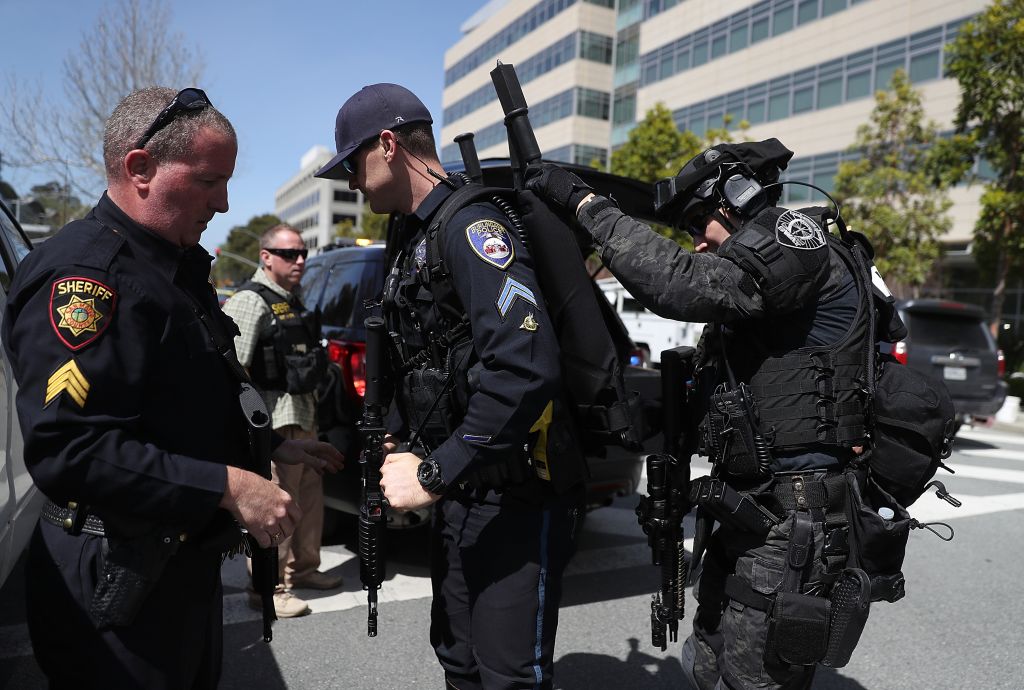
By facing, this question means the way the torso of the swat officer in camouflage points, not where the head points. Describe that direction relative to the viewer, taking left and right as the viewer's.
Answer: facing to the left of the viewer

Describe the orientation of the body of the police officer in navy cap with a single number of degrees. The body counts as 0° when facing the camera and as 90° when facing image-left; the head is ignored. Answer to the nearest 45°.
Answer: approximately 90°

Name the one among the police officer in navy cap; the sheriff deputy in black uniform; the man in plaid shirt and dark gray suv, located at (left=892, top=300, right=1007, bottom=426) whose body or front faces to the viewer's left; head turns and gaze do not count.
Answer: the police officer in navy cap

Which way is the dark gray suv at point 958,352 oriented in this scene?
away from the camera

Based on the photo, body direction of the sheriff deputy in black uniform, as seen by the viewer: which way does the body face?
to the viewer's right

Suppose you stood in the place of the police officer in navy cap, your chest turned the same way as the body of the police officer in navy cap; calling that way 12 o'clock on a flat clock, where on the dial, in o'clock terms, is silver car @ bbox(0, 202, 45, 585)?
The silver car is roughly at 1 o'clock from the police officer in navy cap.

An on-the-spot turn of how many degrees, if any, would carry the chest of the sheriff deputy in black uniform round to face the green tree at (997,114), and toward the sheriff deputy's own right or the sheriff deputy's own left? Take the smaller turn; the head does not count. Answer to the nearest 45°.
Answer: approximately 45° to the sheriff deputy's own left

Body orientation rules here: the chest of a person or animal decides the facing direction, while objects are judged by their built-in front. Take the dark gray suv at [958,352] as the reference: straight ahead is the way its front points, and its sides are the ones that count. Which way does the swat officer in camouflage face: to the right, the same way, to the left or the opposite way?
to the left

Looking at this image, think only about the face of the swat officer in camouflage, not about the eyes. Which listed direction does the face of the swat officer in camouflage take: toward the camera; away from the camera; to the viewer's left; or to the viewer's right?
to the viewer's left

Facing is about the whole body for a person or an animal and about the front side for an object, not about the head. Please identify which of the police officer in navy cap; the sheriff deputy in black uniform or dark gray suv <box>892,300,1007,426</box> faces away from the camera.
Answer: the dark gray suv

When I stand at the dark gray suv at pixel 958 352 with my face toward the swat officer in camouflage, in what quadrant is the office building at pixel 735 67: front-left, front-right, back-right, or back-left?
back-right

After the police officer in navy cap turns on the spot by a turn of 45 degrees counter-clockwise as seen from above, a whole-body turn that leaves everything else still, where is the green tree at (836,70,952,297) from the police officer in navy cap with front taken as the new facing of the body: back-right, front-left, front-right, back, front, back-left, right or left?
back

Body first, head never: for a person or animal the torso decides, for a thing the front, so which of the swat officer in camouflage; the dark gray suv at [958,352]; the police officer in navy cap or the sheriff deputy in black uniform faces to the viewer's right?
the sheriff deputy in black uniform

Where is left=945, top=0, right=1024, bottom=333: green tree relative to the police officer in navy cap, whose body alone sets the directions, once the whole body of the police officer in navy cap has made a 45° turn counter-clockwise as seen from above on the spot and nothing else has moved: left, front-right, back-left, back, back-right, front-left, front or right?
back

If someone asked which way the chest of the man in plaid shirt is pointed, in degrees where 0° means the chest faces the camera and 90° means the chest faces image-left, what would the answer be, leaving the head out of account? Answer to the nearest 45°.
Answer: approximately 315°
